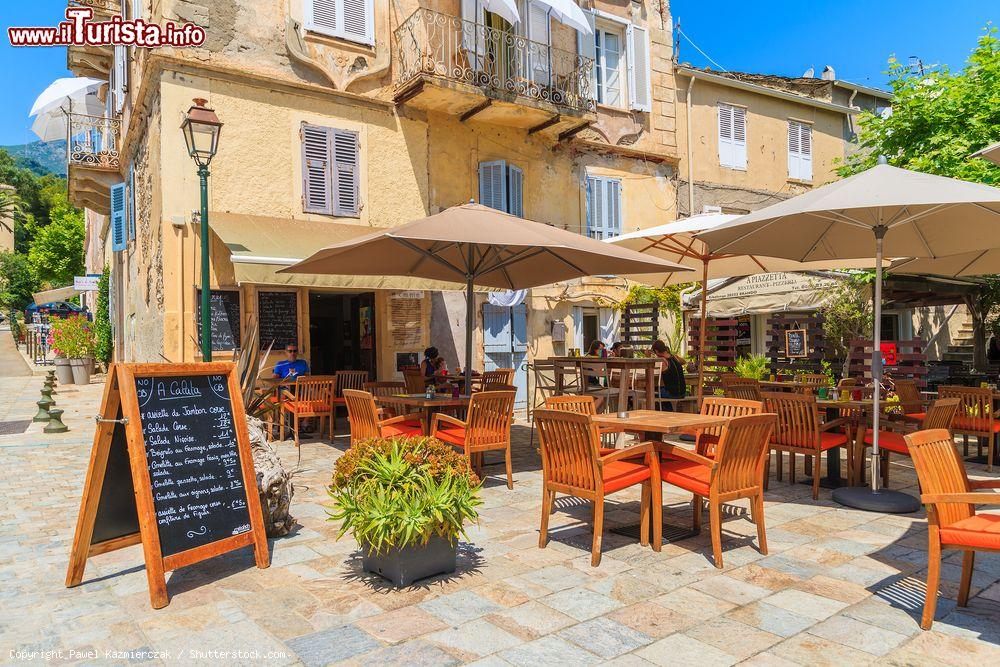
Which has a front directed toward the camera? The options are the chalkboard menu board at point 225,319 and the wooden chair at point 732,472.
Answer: the chalkboard menu board

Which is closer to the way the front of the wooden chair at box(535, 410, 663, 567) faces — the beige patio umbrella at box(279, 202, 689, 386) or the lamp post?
the beige patio umbrella

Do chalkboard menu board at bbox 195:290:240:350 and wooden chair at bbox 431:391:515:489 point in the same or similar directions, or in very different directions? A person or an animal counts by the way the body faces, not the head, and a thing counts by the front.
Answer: very different directions

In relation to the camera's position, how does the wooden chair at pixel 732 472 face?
facing away from the viewer and to the left of the viewer

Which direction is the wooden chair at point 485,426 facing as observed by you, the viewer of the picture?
facing away from the viewer and to the left of the viewer

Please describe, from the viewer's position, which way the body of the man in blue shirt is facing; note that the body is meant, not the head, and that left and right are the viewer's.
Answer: facing the viewer

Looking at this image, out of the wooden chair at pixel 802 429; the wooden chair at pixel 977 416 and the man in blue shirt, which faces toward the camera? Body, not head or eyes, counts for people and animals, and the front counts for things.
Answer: the man in blue shirt

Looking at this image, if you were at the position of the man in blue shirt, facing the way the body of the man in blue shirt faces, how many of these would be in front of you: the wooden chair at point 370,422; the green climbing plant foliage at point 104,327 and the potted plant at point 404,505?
2

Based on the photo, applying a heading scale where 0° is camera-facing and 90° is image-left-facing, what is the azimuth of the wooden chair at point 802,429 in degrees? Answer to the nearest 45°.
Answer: approximately 225°

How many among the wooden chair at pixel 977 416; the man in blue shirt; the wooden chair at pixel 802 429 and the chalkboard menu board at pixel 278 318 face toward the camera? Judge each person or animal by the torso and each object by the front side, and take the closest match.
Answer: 2

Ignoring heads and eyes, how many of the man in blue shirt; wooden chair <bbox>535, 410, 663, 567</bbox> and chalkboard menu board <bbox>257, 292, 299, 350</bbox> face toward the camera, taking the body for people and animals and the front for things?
2

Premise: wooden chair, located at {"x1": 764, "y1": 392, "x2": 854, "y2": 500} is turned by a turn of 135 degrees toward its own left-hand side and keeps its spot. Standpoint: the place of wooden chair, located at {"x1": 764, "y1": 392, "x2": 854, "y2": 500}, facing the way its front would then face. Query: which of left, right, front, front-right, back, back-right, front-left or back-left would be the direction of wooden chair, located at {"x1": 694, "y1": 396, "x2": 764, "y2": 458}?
front-left

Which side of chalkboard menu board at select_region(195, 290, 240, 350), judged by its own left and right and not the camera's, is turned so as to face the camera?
front

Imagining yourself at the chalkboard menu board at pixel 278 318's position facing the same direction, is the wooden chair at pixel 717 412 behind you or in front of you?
in front

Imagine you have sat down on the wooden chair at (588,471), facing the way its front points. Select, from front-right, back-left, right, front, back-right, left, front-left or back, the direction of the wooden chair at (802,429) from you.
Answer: front

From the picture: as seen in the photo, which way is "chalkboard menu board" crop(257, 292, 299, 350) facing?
toward the camera
